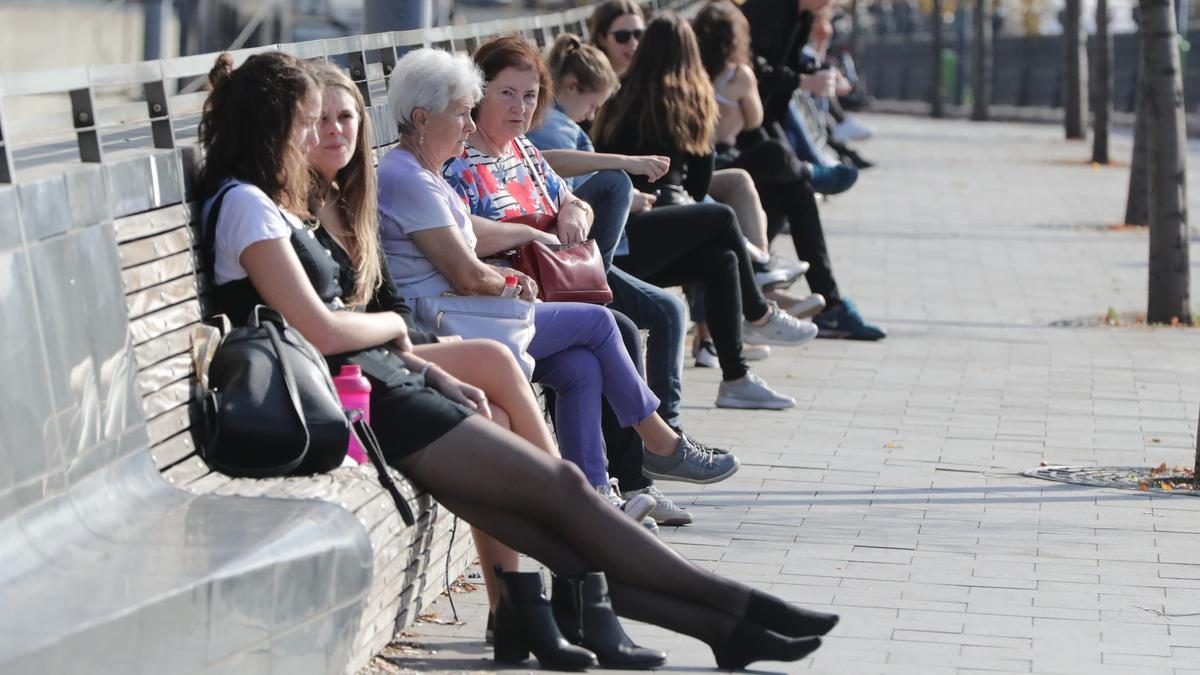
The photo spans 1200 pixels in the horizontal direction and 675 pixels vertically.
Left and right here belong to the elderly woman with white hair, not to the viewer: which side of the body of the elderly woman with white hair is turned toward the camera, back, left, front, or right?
right

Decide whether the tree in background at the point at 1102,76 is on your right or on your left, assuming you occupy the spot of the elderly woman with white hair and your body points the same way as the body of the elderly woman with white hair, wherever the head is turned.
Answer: on your left

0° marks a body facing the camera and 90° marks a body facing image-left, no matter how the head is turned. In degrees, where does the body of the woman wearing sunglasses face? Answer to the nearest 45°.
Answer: approximately 315°

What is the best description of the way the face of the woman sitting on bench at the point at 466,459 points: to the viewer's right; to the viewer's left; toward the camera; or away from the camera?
to the viewer's right

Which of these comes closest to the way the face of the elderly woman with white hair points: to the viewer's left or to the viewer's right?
to the viewer's right

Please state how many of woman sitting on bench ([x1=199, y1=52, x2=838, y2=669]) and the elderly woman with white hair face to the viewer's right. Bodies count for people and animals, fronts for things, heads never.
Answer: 2

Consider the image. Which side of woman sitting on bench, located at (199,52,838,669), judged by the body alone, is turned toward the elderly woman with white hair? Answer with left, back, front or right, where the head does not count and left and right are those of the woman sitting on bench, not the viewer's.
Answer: left

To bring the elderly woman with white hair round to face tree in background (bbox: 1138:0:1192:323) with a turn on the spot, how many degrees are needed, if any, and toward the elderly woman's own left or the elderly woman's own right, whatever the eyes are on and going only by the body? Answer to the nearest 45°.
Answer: approximately 45° to the elderly woman's own left

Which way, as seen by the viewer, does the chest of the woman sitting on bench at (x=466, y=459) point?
to the viewer's right
